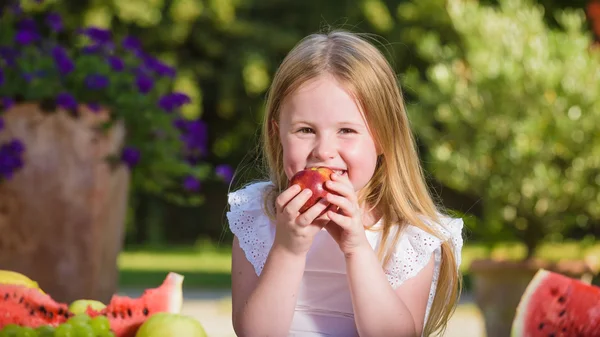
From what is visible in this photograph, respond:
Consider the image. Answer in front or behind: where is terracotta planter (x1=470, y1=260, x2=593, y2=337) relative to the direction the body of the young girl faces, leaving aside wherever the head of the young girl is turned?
behind

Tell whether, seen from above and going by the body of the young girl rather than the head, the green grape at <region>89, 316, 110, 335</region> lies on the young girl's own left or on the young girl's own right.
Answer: on the young girl's own right

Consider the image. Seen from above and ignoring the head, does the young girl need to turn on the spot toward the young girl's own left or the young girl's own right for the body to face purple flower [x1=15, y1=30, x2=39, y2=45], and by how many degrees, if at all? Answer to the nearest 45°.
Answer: approximately 135° to the young girl's own right

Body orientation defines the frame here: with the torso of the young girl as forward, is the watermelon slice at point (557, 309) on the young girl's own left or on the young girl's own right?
on the young girl's own left

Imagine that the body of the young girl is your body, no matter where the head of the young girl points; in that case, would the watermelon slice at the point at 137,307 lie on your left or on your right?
on your right

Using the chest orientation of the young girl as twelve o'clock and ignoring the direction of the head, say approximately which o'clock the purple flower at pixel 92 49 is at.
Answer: The purple flower is roughly at 5 o'clock from the young girl.

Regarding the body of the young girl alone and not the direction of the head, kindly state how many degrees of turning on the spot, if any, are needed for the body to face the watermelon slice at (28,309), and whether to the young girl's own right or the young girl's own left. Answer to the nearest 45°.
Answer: approximately 90° to the young girl's own right

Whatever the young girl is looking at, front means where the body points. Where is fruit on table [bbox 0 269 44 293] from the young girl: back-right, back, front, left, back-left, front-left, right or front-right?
right

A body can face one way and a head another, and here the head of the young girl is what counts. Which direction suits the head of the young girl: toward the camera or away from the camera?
toward the camera

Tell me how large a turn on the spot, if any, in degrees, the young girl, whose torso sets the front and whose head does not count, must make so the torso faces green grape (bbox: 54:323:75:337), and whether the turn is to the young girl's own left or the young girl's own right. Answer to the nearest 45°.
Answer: approximately 45° to the young girl's own right

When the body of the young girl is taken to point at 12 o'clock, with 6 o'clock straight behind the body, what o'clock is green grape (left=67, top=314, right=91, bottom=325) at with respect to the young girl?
The green grape is roughly at 2 o'clock from the young girl.

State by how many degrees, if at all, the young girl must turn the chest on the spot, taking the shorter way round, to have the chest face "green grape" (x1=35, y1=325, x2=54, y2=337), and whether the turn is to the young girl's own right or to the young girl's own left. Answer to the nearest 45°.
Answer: approximately 45° to the young girl's own right

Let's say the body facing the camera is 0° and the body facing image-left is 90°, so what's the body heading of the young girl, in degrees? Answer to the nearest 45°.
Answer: approximately 0°
